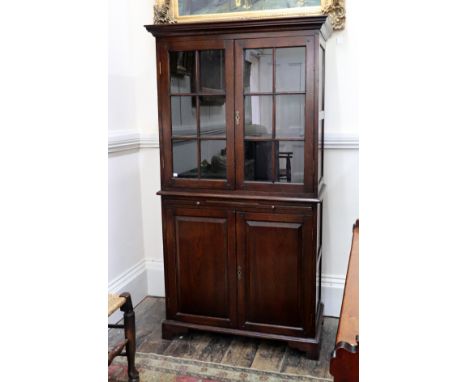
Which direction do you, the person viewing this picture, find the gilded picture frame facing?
facing the viewer

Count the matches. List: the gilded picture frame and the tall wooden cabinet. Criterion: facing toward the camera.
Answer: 2

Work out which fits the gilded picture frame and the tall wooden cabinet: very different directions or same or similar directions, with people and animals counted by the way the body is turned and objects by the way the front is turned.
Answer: same or similar directions

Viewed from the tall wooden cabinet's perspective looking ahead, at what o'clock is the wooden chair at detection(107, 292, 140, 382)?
The wooden chair is roughly at 2 o'clock from the tall wooden cabinet.

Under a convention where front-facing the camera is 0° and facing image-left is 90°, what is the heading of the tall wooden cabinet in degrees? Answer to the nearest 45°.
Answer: approximately 0°
